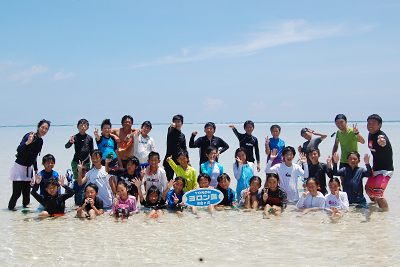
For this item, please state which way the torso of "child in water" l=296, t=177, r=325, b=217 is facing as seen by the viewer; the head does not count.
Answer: toward the camera

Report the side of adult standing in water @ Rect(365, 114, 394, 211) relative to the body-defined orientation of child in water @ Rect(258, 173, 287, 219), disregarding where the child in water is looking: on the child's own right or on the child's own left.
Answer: on the child's own left

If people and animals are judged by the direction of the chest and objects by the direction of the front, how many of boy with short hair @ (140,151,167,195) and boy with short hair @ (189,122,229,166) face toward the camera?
2

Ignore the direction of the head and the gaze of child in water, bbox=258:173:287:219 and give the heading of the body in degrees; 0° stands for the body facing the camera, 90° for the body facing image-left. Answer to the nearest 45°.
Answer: approximately 0°

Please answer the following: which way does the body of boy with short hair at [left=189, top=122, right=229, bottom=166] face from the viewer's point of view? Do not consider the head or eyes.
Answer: toward the camera

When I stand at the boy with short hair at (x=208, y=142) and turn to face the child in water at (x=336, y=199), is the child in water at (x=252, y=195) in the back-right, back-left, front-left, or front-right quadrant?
front-right

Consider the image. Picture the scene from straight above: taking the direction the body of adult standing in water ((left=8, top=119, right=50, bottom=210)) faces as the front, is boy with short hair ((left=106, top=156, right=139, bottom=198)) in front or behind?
in front

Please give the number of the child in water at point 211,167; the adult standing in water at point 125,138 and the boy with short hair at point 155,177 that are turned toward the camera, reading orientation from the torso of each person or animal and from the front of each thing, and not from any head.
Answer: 3
